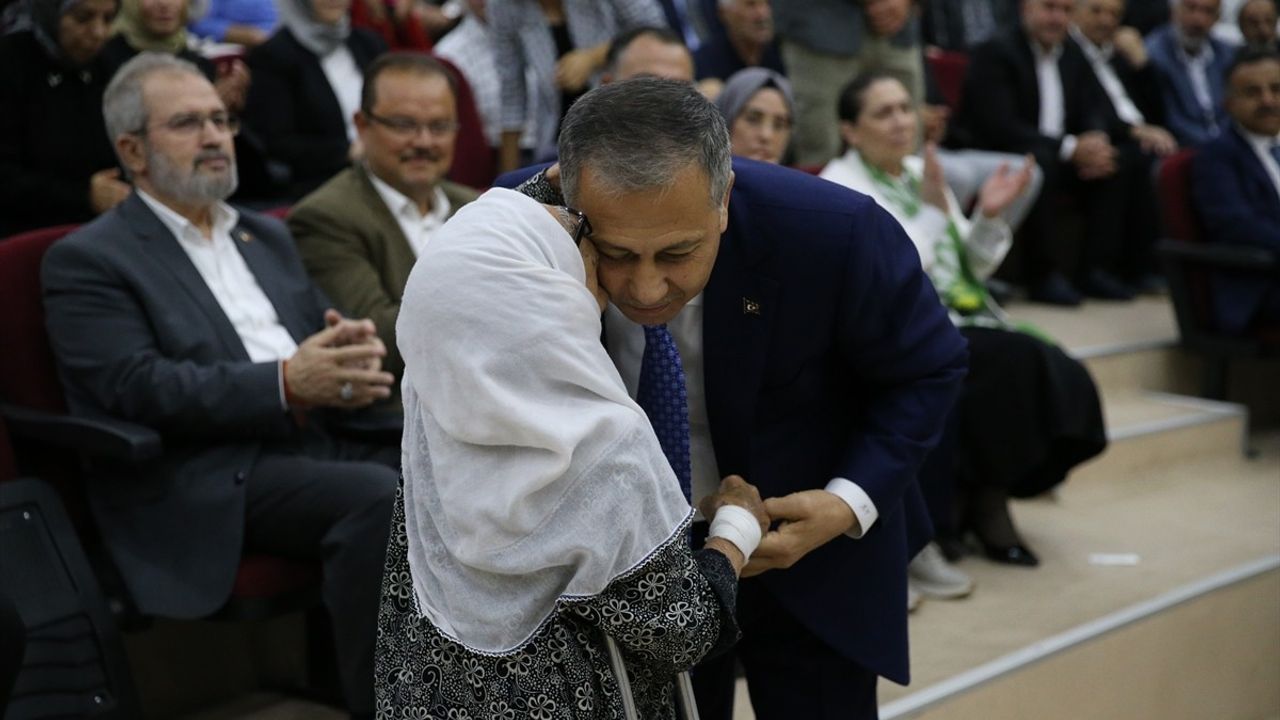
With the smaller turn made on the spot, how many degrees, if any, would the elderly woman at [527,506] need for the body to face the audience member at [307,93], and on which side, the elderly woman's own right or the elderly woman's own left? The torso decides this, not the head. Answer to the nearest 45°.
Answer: approximately 45° to the elderly woman's own left

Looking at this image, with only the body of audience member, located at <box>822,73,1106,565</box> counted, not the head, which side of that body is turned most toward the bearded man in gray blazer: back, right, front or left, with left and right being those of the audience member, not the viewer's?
right

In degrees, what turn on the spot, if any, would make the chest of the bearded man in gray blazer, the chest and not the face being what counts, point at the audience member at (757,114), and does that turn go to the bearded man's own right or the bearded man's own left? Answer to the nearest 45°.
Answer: approximately 90° to the bearded man's own left

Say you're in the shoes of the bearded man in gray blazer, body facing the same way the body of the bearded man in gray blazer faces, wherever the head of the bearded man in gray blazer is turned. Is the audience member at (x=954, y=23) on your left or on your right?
on your left

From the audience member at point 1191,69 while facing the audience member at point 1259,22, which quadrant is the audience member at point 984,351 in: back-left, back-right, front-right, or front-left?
back-right

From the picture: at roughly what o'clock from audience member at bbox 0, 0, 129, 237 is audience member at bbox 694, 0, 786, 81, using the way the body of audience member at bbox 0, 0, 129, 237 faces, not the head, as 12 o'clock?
audience member at bbox 694, 0, 786, 81 is roughly at 10 o'clock from audience member at bbox 0, 0, 129, 237.

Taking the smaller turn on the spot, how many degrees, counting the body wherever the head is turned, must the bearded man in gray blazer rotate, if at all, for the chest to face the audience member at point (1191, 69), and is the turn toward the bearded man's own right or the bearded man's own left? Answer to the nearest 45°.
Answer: approximately 90° to the bearded man's own left

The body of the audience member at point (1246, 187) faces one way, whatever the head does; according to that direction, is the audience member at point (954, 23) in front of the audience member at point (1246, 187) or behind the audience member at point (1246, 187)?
behind

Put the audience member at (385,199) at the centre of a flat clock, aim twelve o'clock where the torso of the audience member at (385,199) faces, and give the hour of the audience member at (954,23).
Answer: the audience member at (954,23) is roughly at 9 o'clock from the audience member at (385,199).

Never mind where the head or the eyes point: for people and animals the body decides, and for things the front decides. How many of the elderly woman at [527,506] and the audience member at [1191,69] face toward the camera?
1

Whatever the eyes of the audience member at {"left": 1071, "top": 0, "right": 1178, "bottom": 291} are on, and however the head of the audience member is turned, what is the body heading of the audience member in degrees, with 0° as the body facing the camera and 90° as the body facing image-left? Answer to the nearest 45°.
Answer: approximately 315°

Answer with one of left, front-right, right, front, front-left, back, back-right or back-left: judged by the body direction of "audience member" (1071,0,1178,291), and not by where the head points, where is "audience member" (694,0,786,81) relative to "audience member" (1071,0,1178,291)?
right
